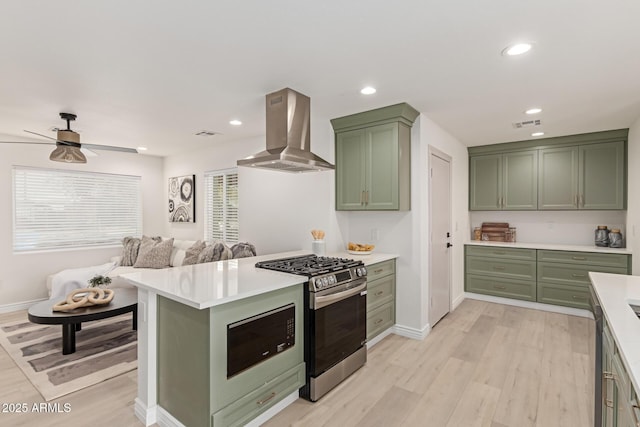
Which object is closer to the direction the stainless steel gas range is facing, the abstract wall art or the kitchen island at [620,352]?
the kitchen island

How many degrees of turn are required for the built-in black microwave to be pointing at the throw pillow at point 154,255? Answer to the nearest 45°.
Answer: approximately 180°

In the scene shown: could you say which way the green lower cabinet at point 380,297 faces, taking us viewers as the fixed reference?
facing the viewer and to the right of the viewer

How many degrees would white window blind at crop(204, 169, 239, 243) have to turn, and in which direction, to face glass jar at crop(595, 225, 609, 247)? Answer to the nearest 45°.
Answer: approximately 90° to its left

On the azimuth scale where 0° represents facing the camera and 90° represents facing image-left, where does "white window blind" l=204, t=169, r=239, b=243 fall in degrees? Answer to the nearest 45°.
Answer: approximately 45°

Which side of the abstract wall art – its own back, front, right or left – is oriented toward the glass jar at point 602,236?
left

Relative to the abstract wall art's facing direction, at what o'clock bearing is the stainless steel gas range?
The stainless steel gas range is roughly at 10 o'clock from the abstract wall art.
